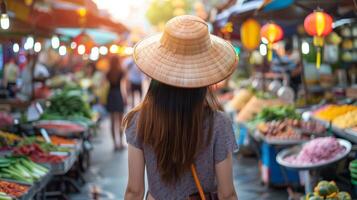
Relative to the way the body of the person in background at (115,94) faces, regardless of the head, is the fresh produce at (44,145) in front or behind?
behind

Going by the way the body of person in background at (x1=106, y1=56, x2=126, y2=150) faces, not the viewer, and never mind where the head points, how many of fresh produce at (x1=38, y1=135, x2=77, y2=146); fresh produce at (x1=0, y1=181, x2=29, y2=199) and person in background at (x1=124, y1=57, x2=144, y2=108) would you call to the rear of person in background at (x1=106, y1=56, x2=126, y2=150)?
2

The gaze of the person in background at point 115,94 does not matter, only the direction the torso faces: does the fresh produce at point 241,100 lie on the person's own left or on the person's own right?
on the person's own right

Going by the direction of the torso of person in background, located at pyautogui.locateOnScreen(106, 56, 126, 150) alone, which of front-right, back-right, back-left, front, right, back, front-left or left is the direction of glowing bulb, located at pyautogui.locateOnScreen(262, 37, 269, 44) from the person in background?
back-right

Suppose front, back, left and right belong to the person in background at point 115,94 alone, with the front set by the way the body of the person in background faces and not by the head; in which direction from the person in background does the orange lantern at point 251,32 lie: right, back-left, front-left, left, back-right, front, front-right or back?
back-right

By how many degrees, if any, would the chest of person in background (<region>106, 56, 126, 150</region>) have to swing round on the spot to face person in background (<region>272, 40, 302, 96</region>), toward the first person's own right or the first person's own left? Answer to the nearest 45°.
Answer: approximately 90° to the first person's own right

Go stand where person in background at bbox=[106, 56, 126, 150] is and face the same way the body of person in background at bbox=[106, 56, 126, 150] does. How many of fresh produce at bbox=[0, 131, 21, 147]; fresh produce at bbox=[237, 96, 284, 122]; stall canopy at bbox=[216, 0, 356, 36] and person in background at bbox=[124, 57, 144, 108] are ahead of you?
1

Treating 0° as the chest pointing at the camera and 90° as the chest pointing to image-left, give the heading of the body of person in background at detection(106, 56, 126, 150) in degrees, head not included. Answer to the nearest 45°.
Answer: approximately 180°

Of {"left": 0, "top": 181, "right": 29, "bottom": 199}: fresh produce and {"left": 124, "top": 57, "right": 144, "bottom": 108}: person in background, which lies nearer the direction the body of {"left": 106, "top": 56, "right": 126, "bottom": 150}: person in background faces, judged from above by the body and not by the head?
the person in background

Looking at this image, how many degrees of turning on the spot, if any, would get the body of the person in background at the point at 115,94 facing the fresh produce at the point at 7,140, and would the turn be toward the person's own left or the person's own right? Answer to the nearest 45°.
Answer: approximately 180°

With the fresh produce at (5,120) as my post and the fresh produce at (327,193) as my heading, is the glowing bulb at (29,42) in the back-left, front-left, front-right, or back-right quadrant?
back-left

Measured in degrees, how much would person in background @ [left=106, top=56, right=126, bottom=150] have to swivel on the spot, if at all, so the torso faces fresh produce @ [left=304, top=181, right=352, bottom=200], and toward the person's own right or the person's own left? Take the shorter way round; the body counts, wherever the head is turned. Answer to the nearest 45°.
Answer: approximately 180°

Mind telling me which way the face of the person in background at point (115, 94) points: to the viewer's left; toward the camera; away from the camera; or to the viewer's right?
away from the camera

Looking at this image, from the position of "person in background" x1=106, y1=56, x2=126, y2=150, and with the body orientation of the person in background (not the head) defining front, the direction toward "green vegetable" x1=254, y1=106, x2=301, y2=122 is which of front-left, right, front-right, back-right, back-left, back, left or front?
back-right

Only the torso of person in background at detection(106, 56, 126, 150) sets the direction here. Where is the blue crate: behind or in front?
behind

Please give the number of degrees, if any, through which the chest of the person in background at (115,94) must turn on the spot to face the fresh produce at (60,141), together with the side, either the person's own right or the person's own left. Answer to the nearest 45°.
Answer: approximately 180°
